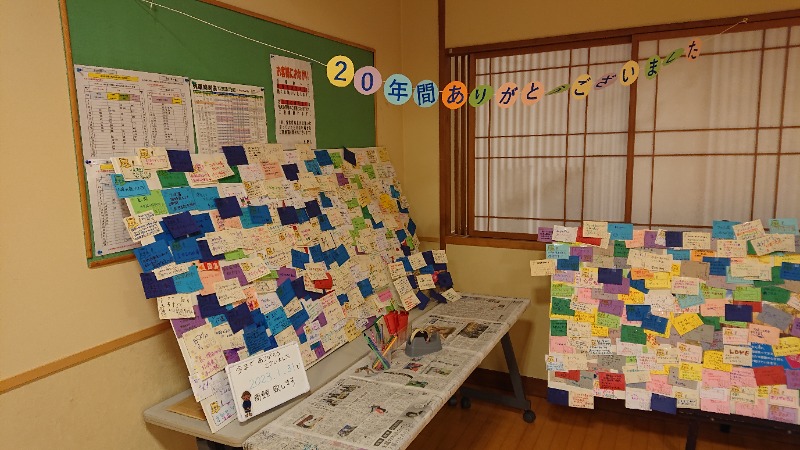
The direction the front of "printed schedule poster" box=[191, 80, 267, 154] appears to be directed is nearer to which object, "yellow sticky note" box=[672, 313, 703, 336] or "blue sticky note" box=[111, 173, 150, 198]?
the yellow sticky note

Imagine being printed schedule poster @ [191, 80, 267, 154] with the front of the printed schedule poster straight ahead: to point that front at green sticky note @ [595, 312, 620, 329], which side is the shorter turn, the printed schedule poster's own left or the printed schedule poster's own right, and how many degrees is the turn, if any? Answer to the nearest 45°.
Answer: approximately 45° to the printed schedule poster's own left

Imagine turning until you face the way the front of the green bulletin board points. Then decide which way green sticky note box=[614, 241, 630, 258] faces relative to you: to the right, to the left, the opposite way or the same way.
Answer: to the right

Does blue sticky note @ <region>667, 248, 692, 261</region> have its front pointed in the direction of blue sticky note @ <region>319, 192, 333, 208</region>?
no

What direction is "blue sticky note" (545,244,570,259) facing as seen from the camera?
toward the camera

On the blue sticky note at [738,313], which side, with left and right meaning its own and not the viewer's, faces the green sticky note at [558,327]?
right

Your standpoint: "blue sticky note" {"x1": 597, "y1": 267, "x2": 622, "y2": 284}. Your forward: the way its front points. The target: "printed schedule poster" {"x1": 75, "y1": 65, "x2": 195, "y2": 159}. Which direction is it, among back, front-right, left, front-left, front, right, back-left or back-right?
front-right

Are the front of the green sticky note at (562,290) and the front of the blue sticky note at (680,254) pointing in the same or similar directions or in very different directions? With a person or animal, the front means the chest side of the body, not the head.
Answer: same or similar directions

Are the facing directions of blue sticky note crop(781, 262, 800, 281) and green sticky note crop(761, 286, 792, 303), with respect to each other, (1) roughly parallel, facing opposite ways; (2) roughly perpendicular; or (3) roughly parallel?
roughly parallel

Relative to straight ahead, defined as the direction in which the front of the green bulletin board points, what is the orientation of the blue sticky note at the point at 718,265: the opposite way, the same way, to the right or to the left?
to the right

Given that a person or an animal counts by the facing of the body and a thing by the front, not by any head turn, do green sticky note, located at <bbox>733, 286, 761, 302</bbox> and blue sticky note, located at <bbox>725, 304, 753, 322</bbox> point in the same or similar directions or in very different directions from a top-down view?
same or similar directions

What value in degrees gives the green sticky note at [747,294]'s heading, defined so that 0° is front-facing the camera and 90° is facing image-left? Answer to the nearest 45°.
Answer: approximately 0°

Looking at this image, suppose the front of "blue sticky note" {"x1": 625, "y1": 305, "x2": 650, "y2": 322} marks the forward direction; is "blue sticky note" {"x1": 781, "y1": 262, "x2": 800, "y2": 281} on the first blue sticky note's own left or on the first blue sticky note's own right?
on the first blue sticky note's own left

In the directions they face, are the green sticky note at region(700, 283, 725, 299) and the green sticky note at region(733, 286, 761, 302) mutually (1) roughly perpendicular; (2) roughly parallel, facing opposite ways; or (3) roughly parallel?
roughly parallel

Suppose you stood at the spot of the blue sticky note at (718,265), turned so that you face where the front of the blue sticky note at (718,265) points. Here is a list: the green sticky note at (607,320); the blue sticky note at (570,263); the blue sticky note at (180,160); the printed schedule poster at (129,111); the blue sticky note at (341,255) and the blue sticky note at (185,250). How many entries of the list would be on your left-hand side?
0

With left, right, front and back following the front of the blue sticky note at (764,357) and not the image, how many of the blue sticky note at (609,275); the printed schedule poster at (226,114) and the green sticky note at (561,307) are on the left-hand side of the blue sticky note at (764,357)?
0

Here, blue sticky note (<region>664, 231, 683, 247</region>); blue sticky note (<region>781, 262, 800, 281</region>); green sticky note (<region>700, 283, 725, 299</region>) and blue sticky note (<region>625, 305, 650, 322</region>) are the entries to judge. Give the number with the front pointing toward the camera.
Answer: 4

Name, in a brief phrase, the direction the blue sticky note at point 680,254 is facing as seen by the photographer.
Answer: facing the viewer

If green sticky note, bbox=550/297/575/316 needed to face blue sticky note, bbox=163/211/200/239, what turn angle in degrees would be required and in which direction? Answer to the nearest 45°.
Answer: approximately 45° to its right

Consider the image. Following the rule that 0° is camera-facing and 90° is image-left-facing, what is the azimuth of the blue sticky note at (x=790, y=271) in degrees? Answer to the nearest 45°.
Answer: approximately 0°
